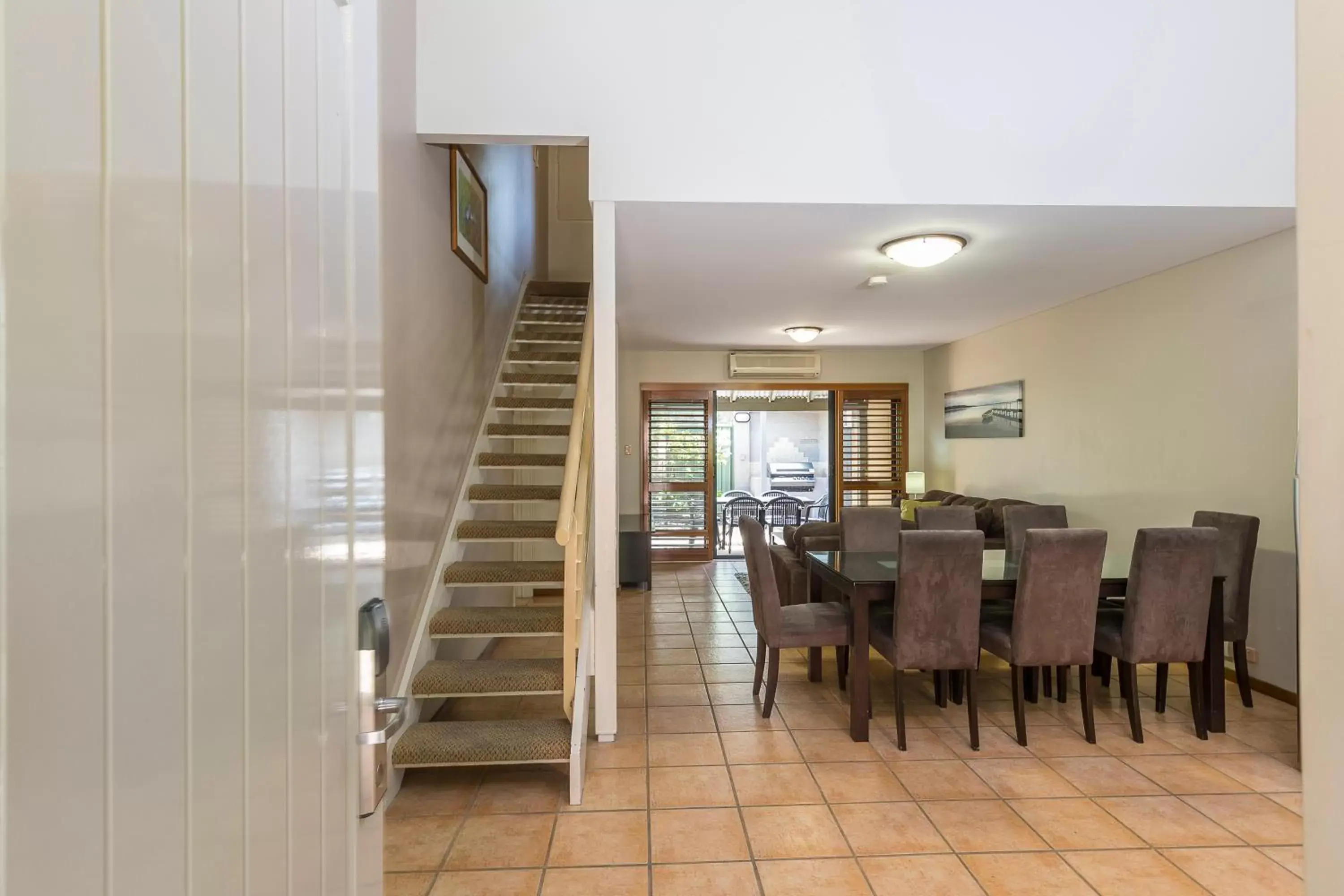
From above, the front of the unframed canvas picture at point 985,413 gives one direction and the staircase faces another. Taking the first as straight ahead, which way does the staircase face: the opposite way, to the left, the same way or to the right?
to the left

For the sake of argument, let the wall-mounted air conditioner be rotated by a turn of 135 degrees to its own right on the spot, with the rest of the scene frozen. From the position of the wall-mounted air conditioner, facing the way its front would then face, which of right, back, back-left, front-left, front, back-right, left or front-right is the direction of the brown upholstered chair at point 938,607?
back-left

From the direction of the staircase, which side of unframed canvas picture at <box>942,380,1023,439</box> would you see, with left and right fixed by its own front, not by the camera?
front

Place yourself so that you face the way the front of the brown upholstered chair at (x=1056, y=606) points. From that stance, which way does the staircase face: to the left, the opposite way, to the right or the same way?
the opposite way

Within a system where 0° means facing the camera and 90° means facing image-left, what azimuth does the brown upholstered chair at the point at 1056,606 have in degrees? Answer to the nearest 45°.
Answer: approximately 135°

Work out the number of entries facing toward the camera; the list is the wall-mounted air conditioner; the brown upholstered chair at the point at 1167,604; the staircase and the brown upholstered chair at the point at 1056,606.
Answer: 2

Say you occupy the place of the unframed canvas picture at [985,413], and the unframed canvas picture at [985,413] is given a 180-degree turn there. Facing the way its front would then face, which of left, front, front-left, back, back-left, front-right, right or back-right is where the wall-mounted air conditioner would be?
back-left

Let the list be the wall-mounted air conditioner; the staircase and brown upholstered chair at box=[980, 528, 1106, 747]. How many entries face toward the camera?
2

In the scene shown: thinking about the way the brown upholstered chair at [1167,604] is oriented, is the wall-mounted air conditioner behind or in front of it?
in front

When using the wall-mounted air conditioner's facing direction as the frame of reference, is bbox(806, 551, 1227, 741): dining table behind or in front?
in front

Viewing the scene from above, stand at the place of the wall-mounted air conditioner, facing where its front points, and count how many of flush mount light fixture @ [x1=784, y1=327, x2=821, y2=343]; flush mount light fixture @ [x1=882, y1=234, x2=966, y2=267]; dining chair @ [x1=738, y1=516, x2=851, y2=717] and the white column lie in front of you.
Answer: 4

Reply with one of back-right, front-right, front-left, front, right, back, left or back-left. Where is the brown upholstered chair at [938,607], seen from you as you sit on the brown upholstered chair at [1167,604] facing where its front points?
left

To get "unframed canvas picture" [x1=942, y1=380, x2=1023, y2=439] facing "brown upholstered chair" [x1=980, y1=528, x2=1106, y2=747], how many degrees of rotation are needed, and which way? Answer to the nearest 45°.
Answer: approximately 45° to its left

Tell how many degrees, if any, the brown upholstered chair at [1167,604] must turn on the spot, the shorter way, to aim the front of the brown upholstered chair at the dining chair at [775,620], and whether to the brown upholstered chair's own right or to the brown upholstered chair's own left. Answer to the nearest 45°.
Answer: approximately 90° to the brown upholstered chair's own left
